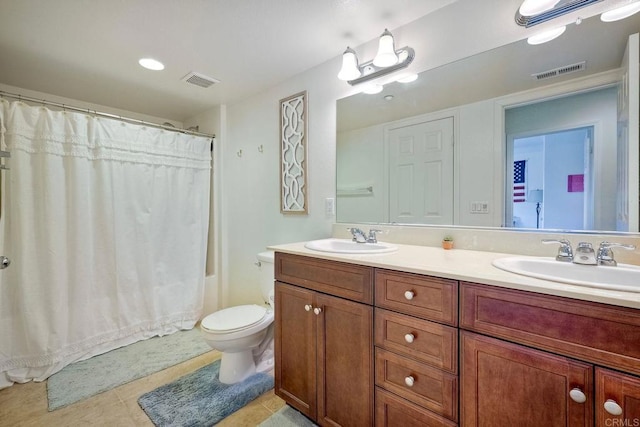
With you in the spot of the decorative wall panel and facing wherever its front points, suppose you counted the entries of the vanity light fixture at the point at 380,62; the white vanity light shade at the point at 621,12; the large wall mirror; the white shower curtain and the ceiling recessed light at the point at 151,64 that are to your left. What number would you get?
3

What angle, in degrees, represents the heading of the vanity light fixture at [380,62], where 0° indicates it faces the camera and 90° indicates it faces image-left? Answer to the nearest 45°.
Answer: approximately 45°

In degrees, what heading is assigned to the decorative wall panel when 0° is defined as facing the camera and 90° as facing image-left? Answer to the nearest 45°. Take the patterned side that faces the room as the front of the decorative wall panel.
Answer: approximately 45°

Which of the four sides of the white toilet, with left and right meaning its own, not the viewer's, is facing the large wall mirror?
left

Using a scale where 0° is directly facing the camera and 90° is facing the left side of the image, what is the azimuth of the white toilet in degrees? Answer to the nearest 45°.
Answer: approximately 45°

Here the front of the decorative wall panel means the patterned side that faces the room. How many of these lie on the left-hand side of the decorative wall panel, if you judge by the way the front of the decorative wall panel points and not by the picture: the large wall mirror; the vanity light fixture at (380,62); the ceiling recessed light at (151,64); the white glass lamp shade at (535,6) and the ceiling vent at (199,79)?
3

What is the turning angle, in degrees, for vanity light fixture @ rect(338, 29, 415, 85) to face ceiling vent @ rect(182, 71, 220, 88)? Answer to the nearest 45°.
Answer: approximately 45° to its right
